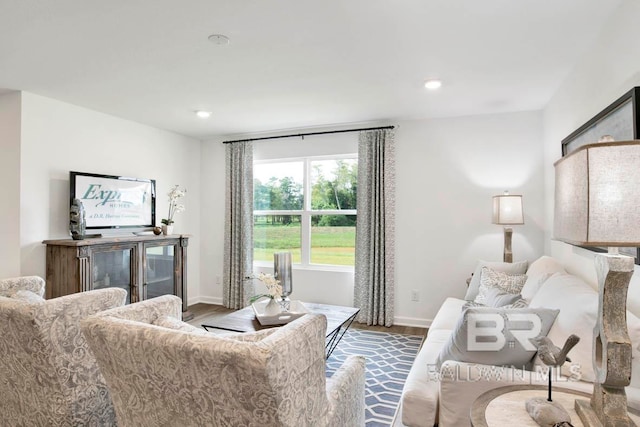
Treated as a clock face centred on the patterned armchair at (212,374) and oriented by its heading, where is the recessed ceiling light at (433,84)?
The recessed ceiling light is roughly at 12 o'clock from the patterned armchair.

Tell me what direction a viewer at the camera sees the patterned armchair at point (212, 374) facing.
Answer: facing away from the viewer and to the right of the viewer

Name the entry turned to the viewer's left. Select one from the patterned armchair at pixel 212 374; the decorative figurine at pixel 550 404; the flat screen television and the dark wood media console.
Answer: the decorative figurine

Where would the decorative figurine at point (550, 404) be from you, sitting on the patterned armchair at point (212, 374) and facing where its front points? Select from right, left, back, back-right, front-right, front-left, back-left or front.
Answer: front-right

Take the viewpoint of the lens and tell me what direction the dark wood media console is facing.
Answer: facing the viewer and to the right of the viewer

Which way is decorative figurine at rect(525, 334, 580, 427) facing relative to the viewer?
to the viewer's left

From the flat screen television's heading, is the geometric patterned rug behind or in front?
in front

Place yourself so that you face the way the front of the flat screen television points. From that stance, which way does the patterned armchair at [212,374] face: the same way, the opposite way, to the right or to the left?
to the left

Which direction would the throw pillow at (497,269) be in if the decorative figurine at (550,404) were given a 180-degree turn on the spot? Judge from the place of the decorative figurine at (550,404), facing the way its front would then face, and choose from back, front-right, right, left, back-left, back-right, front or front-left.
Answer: left

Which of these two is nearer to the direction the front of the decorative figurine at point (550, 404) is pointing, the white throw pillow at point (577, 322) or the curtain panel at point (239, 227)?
the curtain panel

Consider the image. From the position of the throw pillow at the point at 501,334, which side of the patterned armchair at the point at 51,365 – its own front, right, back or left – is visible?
right

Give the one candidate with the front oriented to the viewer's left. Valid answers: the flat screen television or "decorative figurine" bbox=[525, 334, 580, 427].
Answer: the decorative figurine

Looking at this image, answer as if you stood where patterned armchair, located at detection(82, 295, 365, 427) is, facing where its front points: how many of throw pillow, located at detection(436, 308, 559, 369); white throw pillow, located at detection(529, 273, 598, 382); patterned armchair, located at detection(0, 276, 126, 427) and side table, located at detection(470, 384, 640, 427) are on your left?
1

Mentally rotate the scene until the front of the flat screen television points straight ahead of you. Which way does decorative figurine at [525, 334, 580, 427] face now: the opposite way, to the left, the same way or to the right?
the opposite way

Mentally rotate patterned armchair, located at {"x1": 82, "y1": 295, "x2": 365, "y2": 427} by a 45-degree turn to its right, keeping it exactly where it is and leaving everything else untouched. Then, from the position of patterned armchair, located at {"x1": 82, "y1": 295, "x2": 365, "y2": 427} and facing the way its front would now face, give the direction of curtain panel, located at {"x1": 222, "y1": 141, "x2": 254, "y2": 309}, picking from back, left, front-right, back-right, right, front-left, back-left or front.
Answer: left

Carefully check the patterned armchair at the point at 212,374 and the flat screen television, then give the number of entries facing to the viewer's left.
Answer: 0

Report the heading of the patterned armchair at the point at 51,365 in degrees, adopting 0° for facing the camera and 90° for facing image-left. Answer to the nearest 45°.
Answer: approximately 225°
